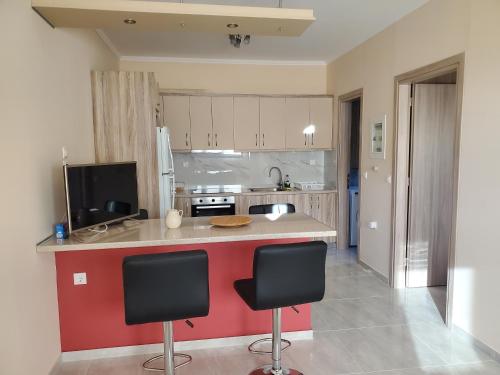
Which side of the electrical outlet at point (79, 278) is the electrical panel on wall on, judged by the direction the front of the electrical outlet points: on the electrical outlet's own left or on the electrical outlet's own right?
on the electrical outlet's own left

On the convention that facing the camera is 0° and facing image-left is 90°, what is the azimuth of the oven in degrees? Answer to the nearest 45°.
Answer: approximately 0°

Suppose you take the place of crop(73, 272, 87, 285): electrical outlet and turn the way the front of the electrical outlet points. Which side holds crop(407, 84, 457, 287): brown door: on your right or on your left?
on your left

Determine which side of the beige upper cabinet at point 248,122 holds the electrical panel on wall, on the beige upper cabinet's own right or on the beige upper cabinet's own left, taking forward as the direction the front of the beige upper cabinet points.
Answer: on the beige upper cabinet's own left

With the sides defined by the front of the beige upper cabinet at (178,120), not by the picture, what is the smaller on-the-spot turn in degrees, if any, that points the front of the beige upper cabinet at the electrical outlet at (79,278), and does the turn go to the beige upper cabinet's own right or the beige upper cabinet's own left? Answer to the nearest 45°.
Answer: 0° — it already faces it
